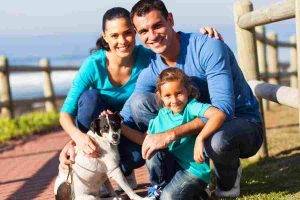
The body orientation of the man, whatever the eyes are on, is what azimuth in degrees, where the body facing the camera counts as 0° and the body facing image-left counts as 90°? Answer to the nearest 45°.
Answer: approximately 45°

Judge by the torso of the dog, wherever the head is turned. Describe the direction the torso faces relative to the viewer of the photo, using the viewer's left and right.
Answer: facing the viewer and to the right of the viewer

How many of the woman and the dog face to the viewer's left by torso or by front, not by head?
0

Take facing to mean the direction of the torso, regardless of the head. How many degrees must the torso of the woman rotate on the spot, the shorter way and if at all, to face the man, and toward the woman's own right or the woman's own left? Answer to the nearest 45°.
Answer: approximately 45° to the woman's own left

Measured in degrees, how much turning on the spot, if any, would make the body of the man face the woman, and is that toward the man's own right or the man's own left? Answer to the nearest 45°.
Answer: approximately 90° to the man's own right

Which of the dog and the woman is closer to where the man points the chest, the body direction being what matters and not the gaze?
the dog

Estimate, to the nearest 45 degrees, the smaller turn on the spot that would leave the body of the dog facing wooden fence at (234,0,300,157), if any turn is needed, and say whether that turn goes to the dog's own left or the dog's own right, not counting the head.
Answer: approximately 90° to the dog's own left

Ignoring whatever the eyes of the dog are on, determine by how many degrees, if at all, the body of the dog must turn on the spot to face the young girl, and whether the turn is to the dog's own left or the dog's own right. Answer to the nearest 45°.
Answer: approximately 45° to the dog's own left
